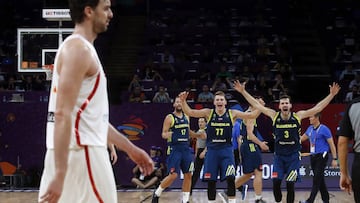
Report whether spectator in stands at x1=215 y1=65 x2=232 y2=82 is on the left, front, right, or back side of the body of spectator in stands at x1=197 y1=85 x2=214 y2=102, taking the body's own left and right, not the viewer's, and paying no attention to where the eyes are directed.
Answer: back

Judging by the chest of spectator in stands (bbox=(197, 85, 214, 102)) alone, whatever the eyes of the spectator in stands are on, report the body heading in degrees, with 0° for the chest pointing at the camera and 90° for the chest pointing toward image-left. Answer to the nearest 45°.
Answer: approximately 0°

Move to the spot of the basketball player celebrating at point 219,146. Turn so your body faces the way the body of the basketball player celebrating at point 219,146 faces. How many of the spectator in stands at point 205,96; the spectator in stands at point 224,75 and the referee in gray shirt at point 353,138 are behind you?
2

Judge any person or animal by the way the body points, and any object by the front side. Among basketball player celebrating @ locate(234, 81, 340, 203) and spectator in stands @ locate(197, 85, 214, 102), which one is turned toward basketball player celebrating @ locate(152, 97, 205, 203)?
the spectator in stands

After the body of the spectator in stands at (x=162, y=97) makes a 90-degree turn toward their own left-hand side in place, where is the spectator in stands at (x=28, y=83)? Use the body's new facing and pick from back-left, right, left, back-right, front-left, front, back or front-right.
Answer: back

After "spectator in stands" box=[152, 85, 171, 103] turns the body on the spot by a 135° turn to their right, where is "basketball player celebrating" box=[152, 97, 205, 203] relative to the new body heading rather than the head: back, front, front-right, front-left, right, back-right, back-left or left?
back-left

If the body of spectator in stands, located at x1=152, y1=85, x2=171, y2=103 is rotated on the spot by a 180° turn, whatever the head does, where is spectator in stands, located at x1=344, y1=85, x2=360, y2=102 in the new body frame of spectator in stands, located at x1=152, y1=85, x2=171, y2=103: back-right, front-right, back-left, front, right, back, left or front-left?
right

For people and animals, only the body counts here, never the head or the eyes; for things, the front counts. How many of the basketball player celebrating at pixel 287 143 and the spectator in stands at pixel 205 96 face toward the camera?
2
